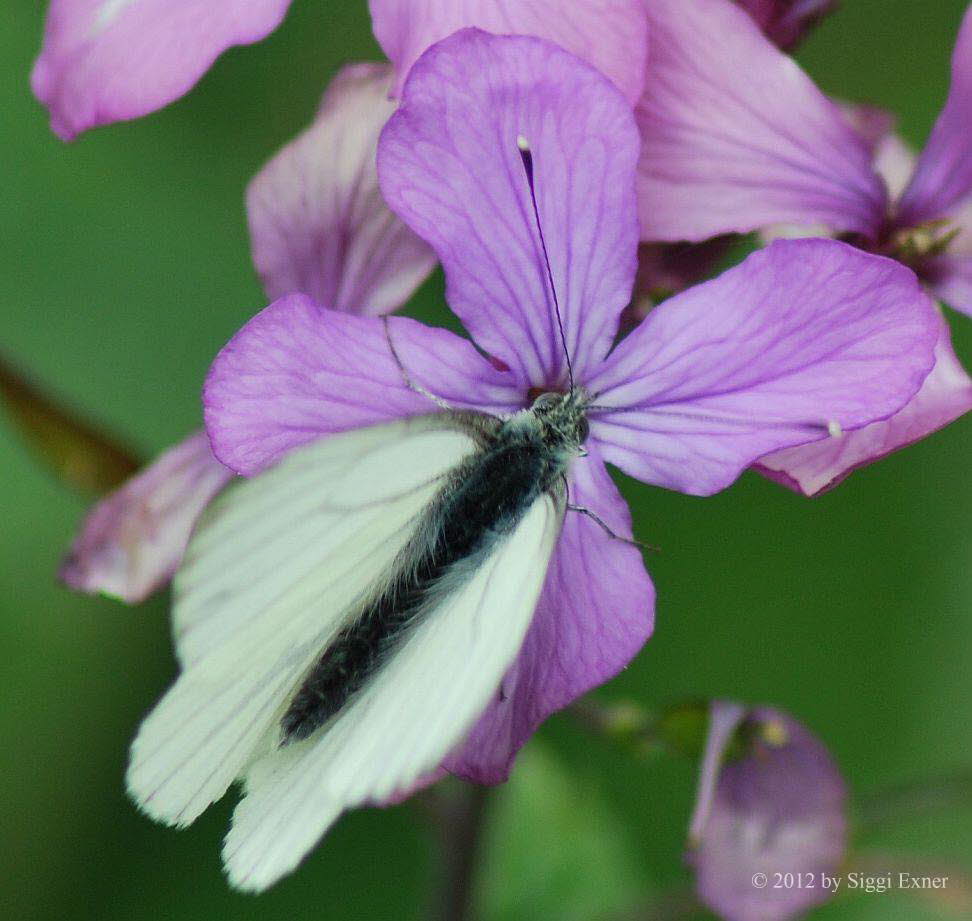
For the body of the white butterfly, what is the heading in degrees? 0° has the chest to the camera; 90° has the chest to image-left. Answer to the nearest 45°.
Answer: approximately 225°
